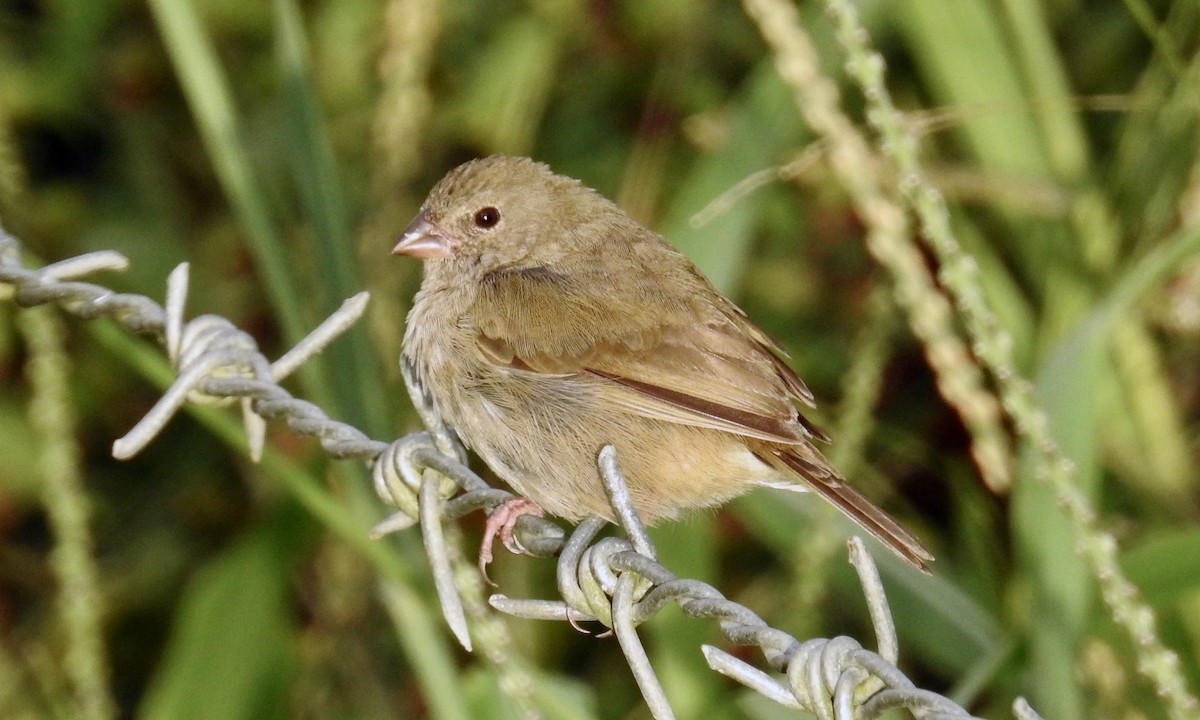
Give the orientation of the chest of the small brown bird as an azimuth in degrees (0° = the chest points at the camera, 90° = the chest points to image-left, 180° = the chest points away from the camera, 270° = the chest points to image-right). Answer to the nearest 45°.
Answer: approximately 90°
